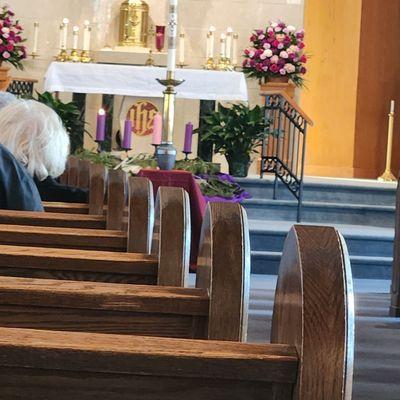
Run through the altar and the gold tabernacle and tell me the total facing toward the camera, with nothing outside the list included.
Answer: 2

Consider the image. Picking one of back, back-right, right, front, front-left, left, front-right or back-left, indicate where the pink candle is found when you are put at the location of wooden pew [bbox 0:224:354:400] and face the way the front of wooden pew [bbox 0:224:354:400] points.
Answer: front

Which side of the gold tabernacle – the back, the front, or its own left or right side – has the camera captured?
front

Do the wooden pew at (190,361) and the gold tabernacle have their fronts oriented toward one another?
yes

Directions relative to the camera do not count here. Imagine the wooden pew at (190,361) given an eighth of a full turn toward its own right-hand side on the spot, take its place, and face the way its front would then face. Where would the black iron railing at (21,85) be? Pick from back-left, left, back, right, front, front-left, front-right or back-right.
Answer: front-left

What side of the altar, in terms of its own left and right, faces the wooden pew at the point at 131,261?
front

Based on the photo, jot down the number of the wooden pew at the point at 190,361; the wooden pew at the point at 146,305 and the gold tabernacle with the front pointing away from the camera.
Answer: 2

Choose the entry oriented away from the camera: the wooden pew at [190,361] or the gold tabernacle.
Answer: the wooden pew

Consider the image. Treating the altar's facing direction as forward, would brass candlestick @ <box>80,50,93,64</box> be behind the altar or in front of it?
behind

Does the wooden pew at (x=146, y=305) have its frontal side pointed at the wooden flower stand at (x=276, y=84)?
yes

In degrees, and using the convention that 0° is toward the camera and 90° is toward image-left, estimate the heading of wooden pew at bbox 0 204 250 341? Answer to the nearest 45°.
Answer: approximately 180°

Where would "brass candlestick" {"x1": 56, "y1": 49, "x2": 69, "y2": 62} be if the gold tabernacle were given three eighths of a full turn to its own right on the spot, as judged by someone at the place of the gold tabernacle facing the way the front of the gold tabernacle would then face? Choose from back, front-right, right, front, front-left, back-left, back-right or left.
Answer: left

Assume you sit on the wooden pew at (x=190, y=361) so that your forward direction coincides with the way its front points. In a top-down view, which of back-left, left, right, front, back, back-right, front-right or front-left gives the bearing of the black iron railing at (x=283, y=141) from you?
front

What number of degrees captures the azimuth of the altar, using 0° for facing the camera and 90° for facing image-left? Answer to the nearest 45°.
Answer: approximately 0°

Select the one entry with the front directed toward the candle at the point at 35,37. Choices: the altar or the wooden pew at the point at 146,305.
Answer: the wooden pew

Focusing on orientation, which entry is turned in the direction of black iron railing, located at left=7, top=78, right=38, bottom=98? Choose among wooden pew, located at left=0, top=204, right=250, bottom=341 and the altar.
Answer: the wooden pew

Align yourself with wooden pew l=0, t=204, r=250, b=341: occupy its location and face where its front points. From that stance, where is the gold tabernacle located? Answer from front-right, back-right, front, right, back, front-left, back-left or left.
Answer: front

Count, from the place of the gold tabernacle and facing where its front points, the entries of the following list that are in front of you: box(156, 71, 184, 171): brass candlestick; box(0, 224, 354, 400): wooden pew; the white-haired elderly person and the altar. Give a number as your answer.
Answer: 4

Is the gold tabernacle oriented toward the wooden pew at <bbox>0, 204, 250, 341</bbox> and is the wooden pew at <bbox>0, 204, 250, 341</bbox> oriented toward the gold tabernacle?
yes
